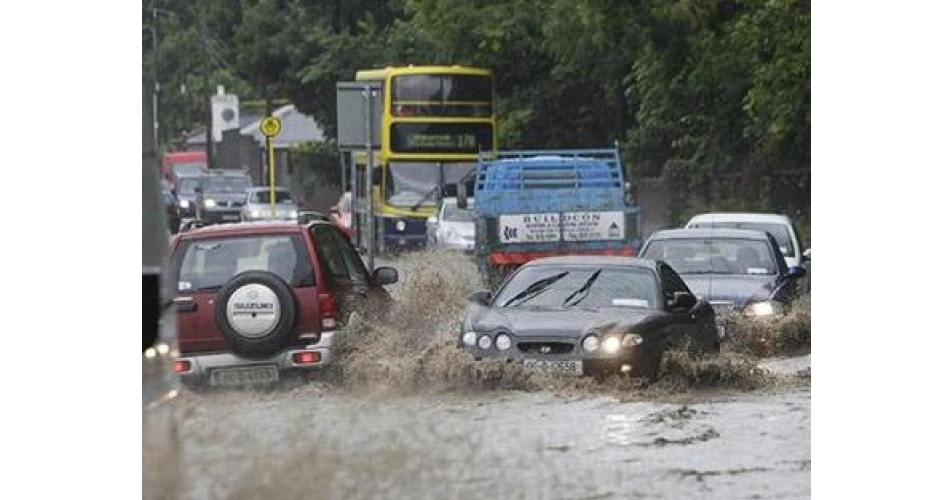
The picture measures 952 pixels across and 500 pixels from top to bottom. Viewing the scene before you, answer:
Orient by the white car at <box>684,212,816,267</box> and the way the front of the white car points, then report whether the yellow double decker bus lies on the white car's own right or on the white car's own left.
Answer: on the white car's own right

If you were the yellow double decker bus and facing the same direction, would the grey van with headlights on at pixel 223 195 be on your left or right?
on your right

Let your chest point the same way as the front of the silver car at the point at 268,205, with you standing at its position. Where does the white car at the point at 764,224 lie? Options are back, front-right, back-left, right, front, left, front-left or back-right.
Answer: left

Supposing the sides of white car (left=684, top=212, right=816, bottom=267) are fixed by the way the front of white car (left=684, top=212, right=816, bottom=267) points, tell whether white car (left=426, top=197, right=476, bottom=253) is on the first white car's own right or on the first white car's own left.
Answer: on the first white car's own right

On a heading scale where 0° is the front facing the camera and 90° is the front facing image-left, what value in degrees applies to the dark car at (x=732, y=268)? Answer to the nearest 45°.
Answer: approximately 0°

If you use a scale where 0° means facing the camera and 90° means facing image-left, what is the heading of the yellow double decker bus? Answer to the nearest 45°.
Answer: approximately 0°
